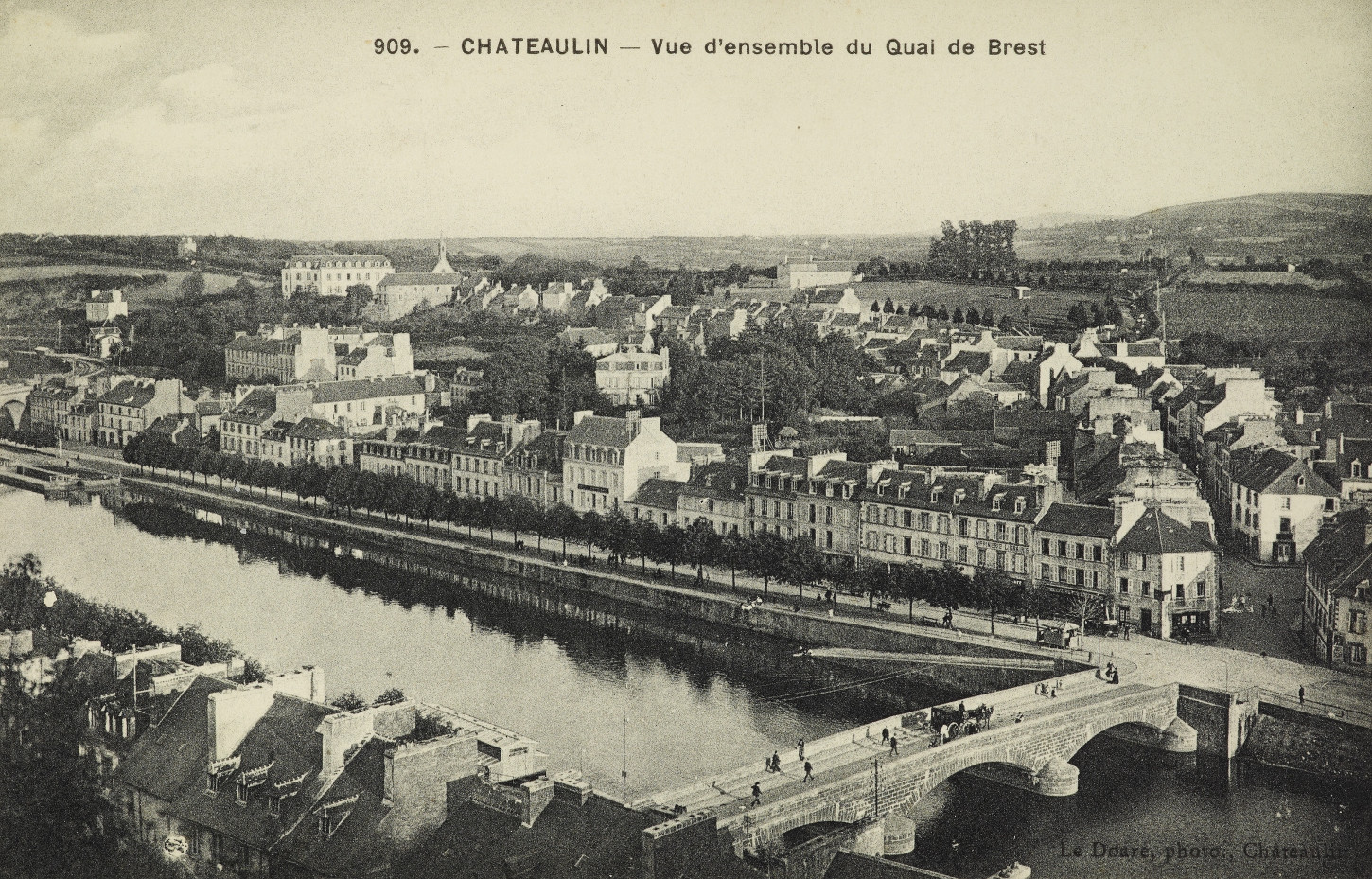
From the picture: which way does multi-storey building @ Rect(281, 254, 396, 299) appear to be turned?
toward the camera

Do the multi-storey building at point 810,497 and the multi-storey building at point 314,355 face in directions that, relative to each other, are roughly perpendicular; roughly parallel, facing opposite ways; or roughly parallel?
roughly parallel

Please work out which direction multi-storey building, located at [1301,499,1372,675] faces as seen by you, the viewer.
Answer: facing the viewer and to the left of the viewer

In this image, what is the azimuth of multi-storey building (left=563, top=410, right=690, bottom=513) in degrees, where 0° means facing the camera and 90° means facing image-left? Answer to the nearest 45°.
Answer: approximately 45°

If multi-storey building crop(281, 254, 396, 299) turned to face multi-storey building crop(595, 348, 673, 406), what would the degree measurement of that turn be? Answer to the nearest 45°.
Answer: approximately 90° to its left

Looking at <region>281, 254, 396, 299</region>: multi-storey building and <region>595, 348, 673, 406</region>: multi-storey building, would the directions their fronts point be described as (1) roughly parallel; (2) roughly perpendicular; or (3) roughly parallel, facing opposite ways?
roughly parallel

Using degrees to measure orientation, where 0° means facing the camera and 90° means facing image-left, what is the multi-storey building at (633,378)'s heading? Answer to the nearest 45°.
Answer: approximately 0°

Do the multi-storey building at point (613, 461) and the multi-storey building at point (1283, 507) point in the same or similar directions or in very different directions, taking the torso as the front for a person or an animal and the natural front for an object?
same or similar directions

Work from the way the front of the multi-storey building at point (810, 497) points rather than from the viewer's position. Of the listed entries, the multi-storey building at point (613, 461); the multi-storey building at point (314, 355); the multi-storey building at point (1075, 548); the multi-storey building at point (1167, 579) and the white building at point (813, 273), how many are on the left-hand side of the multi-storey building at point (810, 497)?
2

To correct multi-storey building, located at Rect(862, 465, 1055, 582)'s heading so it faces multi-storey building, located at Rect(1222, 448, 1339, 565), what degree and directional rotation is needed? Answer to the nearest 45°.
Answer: approximately 135° to its left

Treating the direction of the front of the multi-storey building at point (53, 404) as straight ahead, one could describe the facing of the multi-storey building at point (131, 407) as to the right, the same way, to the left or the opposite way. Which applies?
the same way

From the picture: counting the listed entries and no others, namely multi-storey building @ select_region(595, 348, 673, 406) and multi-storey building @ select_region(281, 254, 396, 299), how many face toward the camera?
2

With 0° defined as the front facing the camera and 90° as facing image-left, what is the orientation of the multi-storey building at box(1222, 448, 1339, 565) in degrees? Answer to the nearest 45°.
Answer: approximately 45°

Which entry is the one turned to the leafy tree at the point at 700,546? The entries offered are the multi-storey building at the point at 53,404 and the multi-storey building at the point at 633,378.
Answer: the multi-storey building at the point at 633,378

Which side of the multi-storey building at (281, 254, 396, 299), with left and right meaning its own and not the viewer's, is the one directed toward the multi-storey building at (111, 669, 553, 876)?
front

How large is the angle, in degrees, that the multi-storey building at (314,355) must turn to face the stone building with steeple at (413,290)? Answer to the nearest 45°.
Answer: approximately 180°
